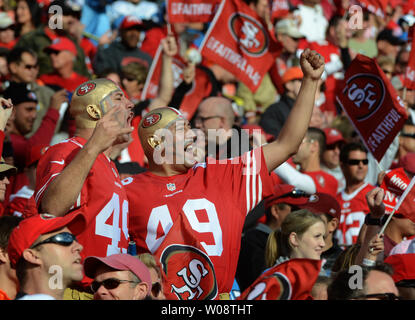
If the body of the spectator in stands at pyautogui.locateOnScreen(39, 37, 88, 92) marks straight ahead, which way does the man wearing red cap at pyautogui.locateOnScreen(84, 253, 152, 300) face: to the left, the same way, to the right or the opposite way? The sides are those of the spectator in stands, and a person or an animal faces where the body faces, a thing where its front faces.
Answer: the same way

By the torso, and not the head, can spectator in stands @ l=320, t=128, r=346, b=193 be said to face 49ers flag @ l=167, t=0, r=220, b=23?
no

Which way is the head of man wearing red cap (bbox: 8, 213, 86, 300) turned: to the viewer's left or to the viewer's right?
to the viewer's right

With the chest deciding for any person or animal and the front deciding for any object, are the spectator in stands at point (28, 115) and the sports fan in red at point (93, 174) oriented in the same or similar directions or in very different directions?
same or similar directions

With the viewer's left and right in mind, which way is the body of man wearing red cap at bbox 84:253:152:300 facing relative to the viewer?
facing the viewer and to the left of the viewer

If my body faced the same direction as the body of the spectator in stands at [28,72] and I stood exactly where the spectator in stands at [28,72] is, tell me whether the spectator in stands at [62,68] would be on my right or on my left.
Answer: on my left

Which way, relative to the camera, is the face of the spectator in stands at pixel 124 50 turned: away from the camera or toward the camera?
toward the camera

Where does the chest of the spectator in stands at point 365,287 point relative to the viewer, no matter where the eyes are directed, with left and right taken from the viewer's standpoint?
facing the viewer and to the right of the viewer

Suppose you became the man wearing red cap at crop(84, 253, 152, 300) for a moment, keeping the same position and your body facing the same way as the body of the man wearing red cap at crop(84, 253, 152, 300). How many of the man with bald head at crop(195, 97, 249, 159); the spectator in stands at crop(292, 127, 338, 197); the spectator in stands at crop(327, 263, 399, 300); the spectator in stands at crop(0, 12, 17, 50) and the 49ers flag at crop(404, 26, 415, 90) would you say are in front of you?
0

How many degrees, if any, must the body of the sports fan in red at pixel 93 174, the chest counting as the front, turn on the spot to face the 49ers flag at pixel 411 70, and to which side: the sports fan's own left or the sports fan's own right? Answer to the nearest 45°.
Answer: approximately 90° to the sports fan's own left

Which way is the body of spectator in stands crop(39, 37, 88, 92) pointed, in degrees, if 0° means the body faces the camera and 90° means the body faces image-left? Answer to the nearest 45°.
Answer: approximately 45°

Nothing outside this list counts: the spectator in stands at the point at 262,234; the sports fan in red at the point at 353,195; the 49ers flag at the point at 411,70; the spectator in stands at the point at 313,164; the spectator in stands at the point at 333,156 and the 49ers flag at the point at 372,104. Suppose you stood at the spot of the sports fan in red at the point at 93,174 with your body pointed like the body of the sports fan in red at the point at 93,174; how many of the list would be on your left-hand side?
6

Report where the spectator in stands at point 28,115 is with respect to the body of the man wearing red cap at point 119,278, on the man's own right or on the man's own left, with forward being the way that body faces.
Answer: on the man's own right
